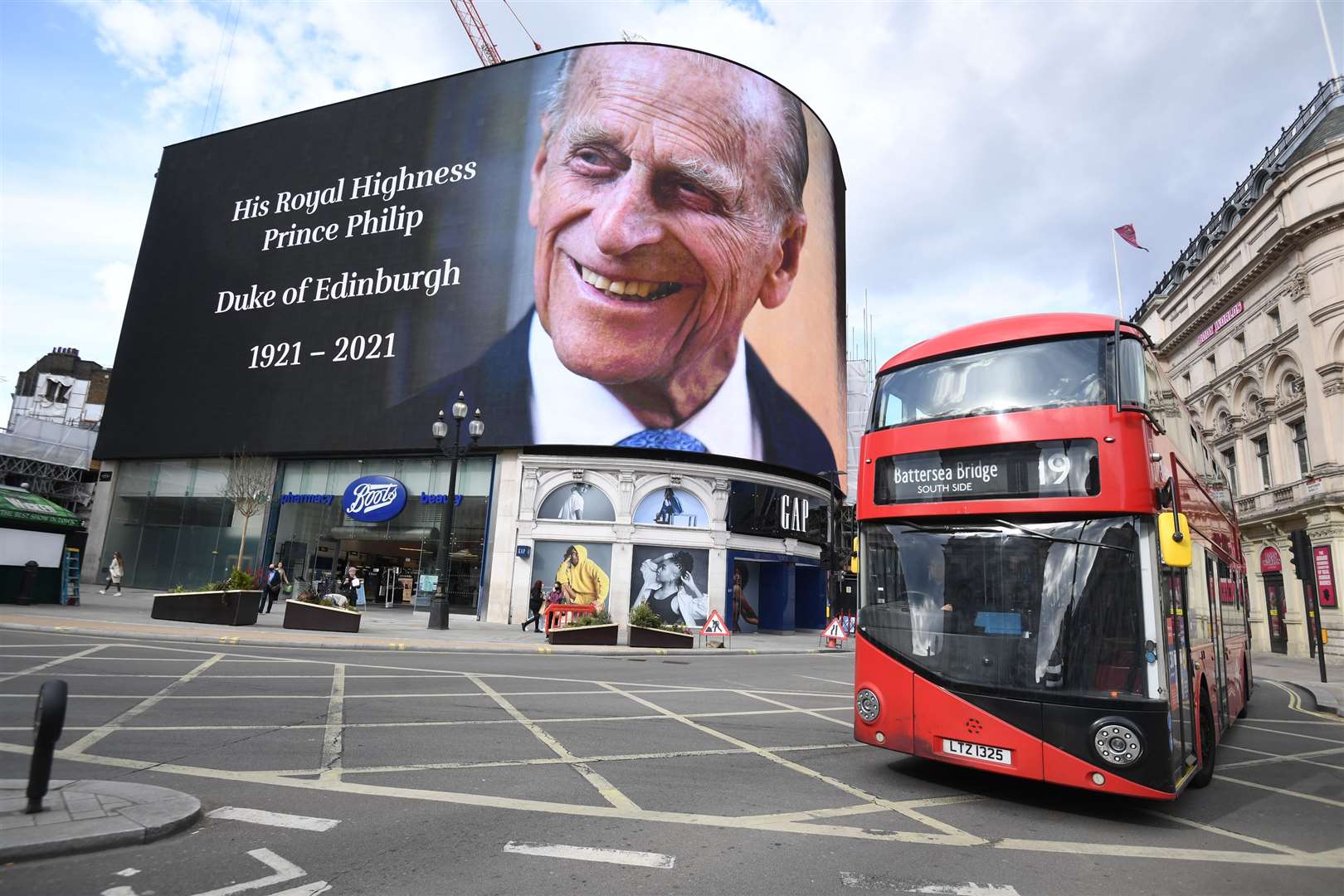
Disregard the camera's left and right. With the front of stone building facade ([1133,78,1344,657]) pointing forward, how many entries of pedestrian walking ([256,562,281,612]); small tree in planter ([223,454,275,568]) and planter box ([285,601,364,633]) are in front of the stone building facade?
3

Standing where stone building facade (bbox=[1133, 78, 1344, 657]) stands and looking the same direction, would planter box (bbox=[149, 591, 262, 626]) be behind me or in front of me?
in front

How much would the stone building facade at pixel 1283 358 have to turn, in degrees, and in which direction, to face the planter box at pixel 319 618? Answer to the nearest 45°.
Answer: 0° — it already faces it

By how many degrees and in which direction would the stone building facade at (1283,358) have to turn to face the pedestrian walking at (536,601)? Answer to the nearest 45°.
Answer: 0° — it already faces them

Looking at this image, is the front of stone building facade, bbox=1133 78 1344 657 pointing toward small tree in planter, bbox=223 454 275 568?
yes

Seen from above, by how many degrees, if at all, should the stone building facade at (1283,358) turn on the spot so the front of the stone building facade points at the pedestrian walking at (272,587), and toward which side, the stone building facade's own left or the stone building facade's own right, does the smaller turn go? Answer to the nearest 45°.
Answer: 0° — it already faces them

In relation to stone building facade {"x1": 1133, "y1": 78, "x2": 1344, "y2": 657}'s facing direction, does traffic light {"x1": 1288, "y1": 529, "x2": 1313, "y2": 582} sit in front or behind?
in front

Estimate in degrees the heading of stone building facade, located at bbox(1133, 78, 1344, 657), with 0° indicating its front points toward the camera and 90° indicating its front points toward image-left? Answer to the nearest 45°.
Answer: approximately 45°

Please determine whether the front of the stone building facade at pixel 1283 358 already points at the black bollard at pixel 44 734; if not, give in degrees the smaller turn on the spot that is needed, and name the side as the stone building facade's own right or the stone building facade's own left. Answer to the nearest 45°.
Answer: approximately 45° to the stone building facade's own left

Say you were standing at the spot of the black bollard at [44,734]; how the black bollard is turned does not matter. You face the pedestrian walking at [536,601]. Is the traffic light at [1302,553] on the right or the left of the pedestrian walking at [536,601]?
right
